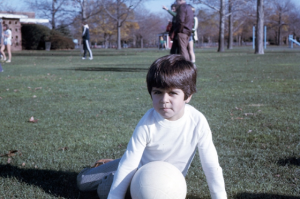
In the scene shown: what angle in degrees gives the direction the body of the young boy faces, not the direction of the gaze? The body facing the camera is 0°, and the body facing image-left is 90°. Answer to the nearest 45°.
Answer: approximately 0°

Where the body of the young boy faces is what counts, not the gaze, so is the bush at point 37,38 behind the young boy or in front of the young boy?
behind

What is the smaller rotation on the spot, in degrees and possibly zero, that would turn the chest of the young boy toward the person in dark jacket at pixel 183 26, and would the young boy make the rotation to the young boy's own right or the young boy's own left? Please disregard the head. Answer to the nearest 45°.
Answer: approximately 180°

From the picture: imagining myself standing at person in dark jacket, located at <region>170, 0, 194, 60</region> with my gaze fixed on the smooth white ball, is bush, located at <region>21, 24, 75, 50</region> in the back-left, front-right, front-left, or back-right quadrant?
back-right
